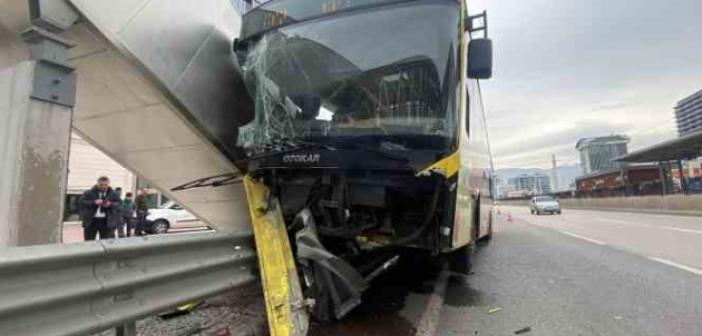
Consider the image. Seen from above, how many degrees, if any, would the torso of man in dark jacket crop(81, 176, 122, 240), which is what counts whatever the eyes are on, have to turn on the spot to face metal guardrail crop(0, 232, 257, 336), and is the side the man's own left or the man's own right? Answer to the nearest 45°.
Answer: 0° — they already face it

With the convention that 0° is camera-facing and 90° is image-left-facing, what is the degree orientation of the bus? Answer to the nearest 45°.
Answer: approximately 0°

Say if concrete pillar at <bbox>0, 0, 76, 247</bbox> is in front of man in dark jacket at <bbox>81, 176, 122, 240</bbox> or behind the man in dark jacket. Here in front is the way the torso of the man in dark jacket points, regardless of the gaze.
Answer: in front

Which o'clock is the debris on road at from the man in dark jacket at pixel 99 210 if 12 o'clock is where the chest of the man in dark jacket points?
The debris on road is roughly at 11 o'clock from the man in dark jacket.

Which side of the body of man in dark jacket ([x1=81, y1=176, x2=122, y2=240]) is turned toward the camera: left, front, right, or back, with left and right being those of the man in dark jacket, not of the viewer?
front

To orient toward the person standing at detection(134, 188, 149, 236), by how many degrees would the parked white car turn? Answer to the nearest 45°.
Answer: approximately 45° to its left

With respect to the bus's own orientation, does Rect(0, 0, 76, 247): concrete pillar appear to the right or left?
on its right

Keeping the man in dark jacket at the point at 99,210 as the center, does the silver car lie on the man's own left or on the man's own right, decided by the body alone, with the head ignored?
on the man's own left

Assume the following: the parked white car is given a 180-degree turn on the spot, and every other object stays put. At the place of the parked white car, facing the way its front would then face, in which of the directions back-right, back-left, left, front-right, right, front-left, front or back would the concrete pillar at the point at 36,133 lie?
back-right

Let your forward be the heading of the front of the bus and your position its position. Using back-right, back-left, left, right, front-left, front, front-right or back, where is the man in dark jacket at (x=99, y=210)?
back-right
